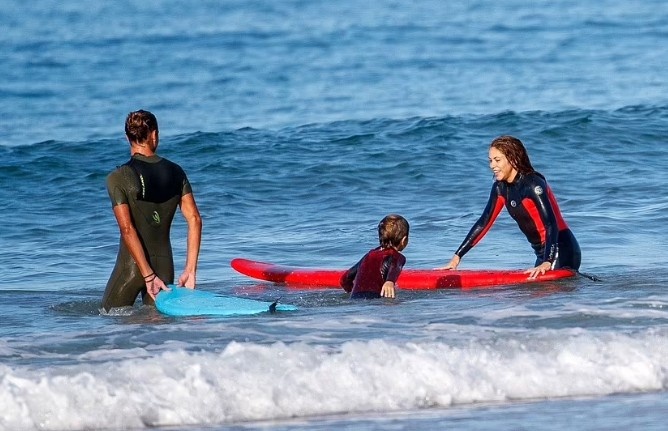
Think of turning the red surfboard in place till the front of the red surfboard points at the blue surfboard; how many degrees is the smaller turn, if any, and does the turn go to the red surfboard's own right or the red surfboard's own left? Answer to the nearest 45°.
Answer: approximately 45° to the red surfboard's own left

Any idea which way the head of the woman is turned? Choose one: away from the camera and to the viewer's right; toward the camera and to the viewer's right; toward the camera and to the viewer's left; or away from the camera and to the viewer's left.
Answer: toward the camera and to the viewer's left

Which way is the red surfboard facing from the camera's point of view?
to the viewer's left

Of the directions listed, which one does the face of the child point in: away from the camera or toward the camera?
away from the camera

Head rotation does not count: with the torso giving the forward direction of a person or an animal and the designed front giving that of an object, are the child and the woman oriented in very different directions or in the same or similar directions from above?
very different directions

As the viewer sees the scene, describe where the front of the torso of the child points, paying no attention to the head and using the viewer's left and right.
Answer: facing away from the viewer and to the right of the viewer

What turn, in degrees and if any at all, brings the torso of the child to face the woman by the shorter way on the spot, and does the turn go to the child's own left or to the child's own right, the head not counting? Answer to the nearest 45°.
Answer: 0° — they already face them

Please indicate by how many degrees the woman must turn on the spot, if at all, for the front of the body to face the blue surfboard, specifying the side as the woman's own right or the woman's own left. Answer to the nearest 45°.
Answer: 0° — they already face it

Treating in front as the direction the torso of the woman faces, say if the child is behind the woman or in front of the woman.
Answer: in front
